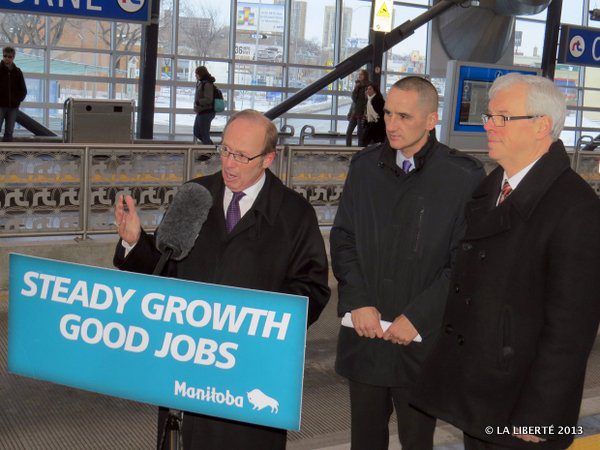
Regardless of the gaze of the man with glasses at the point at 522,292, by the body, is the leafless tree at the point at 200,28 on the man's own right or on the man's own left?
on the man's own right

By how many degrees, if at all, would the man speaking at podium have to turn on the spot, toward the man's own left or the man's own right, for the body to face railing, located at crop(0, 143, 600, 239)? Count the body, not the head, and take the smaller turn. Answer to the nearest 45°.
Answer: approximately 135° to the man's own right

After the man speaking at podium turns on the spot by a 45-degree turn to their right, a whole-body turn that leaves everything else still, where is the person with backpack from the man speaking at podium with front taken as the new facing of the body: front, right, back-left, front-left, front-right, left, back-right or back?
right

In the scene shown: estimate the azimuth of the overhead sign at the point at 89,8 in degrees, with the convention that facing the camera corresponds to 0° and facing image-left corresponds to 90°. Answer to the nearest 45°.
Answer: approximately 0°

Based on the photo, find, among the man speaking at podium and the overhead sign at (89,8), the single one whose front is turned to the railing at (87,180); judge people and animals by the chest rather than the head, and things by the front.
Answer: the overhead sign

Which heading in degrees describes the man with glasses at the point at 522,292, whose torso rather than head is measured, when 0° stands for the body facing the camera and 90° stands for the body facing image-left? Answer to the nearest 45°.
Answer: approximately 45°

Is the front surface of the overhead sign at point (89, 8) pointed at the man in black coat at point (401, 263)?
yes

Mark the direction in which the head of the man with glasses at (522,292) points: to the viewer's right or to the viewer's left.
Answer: to the viewer's left

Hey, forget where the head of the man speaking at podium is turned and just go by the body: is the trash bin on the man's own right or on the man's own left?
on the man's own right

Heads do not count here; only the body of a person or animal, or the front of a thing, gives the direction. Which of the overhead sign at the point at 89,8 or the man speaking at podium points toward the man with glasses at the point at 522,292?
the overhead sign

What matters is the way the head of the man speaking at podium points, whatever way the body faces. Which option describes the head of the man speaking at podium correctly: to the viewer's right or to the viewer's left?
to the viewer's left

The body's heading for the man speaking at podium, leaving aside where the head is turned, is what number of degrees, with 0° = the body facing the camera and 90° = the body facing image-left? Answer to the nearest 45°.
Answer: approximately 45°
